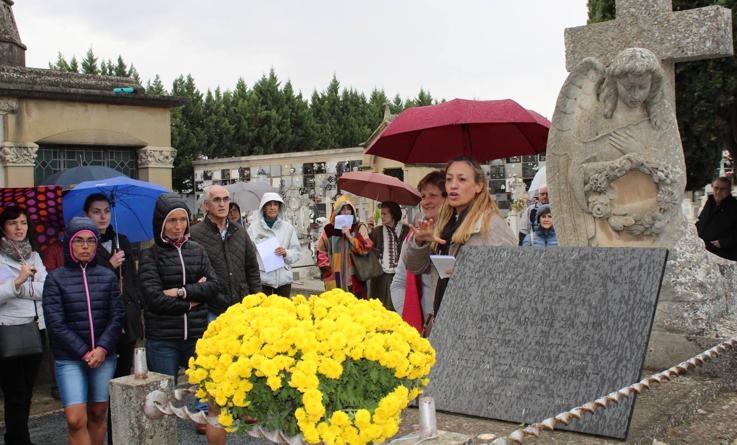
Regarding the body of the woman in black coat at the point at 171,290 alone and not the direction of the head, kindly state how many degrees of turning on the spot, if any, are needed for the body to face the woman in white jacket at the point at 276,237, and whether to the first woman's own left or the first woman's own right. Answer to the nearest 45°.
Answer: approximately 90° to the first woman's own left

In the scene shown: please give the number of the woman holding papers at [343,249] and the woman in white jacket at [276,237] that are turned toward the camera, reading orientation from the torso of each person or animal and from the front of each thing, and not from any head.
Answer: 2

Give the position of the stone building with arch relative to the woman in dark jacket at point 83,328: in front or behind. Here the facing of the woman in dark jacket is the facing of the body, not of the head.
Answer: behind

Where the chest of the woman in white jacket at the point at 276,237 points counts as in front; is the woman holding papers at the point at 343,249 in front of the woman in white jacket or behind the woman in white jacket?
behind

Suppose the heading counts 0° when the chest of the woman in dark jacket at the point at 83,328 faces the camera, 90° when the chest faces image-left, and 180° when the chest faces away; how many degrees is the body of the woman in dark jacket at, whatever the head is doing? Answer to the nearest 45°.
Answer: approximately 0°

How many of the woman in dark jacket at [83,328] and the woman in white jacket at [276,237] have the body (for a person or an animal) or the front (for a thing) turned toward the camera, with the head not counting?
2

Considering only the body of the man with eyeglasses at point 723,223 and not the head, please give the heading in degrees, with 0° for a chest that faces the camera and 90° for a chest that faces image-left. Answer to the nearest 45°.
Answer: approximately 45°

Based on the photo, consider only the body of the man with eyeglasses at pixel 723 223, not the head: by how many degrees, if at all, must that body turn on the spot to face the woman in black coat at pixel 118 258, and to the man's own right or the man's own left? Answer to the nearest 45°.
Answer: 0° — they already face them
